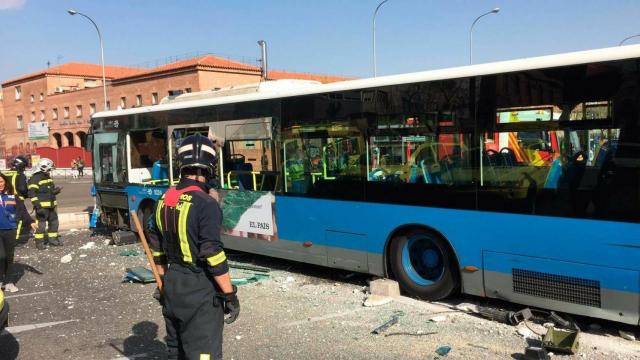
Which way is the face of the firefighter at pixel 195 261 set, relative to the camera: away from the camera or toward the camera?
away from the camera

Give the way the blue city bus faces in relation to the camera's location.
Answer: facing away from the viewer and to the left of the viewer

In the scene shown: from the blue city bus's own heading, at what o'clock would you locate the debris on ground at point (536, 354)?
The debris on ground is roughly at 7 o'clock from the blue city bus.

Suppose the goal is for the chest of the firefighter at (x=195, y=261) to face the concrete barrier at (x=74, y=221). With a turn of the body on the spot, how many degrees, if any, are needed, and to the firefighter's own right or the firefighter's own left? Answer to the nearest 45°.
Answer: approximately 45° to the firefighter's own left

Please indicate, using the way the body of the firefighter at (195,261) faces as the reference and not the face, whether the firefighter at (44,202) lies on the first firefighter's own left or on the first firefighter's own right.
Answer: on the first firefighter's own left

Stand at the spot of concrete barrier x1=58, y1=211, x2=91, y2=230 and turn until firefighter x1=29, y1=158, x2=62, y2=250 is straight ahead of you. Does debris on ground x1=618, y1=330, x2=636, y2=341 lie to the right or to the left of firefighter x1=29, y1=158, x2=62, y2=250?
left

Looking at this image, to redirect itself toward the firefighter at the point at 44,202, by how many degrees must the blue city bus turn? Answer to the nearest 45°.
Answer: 0° — it already faces them

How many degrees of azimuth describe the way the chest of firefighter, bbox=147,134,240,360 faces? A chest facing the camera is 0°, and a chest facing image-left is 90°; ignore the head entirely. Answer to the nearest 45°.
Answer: approximately 225°

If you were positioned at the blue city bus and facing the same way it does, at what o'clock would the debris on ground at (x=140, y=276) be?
The debris on ground is roughly at 11 o'clock from the blue city bus.
